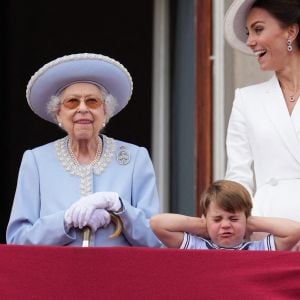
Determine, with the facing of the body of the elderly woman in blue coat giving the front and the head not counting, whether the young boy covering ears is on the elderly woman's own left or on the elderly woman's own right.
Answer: on the elderly woman's own left

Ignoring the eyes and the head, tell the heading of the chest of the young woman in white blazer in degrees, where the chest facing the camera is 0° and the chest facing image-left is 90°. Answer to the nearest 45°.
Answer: approximately 0°

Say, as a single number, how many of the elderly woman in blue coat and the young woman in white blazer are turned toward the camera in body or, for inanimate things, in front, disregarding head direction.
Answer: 2

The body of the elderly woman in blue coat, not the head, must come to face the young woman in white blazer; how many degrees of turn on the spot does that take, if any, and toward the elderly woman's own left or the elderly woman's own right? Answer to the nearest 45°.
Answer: approximately 90° to the elderly woman's own left

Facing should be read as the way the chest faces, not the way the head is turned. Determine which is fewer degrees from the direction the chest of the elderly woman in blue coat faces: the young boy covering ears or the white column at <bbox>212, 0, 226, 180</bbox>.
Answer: the young boy covering ears

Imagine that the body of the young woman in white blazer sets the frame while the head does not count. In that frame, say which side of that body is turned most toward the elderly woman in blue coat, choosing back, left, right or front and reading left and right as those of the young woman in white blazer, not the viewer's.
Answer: right

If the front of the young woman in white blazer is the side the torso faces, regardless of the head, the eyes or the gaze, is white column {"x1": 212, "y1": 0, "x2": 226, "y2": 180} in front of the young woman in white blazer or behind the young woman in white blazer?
behind

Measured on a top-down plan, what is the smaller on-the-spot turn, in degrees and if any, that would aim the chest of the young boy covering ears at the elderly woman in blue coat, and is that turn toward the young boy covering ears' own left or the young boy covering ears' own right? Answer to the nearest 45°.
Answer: approximately 90° to the young boy covering ears' own right
